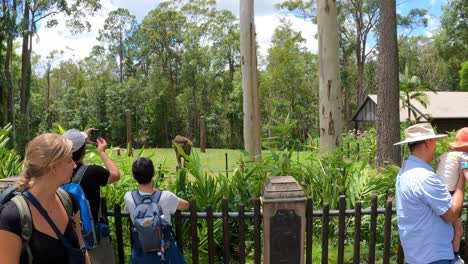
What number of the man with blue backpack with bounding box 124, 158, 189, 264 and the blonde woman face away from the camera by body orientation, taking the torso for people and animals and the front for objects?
1

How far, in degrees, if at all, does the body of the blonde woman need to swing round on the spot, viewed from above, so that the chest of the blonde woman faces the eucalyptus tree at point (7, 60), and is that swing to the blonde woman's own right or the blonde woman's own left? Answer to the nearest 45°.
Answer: approximately 135° to the blonde woman's own left

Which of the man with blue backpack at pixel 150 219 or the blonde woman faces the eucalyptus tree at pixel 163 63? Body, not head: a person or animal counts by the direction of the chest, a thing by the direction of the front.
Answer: the man with blue backpack

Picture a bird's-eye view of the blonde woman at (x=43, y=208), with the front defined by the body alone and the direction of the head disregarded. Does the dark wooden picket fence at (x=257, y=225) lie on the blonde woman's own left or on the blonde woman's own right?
on the blonde woman's own left

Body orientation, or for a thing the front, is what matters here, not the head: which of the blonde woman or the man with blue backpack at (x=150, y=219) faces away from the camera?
the man with blue backpack

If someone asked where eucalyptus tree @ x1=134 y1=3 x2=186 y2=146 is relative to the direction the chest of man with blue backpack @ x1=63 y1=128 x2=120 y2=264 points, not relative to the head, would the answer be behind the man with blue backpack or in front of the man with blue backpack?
in front

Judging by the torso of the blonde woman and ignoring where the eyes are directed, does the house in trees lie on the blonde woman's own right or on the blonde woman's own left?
on the blonde woman's own left

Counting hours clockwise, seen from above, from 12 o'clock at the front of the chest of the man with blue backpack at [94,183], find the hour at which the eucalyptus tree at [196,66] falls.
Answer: The eucalyptus tree is roughly at 11 o'clock from the man with blue backpack.

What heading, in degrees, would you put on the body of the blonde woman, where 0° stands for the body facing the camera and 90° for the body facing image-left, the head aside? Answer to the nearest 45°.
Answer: approximately 315°

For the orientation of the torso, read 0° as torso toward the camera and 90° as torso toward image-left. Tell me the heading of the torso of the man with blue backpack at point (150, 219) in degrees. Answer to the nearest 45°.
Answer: approximately 180°

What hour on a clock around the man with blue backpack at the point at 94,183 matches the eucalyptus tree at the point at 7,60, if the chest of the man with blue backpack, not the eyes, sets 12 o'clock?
The eucalyptus tree is roughly at 10 o'clock from the man with blue backpack.

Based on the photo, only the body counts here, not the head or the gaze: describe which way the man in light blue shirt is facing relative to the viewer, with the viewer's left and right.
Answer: facing away from the viewer and to the right of the viewer

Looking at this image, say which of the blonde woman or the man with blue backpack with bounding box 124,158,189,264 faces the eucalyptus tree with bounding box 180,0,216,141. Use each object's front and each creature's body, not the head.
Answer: the man with blue backpack

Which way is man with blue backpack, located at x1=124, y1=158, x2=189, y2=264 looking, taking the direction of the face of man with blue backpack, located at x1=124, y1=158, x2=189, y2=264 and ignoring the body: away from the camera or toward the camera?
away from the camera

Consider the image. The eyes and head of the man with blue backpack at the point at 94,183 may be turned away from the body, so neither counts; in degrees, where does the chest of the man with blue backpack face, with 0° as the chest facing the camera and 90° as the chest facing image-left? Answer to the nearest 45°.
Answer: approximately 225°

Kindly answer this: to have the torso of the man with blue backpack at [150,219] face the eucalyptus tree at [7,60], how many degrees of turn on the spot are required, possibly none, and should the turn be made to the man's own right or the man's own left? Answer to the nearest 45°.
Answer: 0° — they already face it

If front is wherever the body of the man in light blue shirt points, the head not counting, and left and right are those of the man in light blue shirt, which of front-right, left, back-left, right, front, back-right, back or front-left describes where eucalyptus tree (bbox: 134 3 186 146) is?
left
